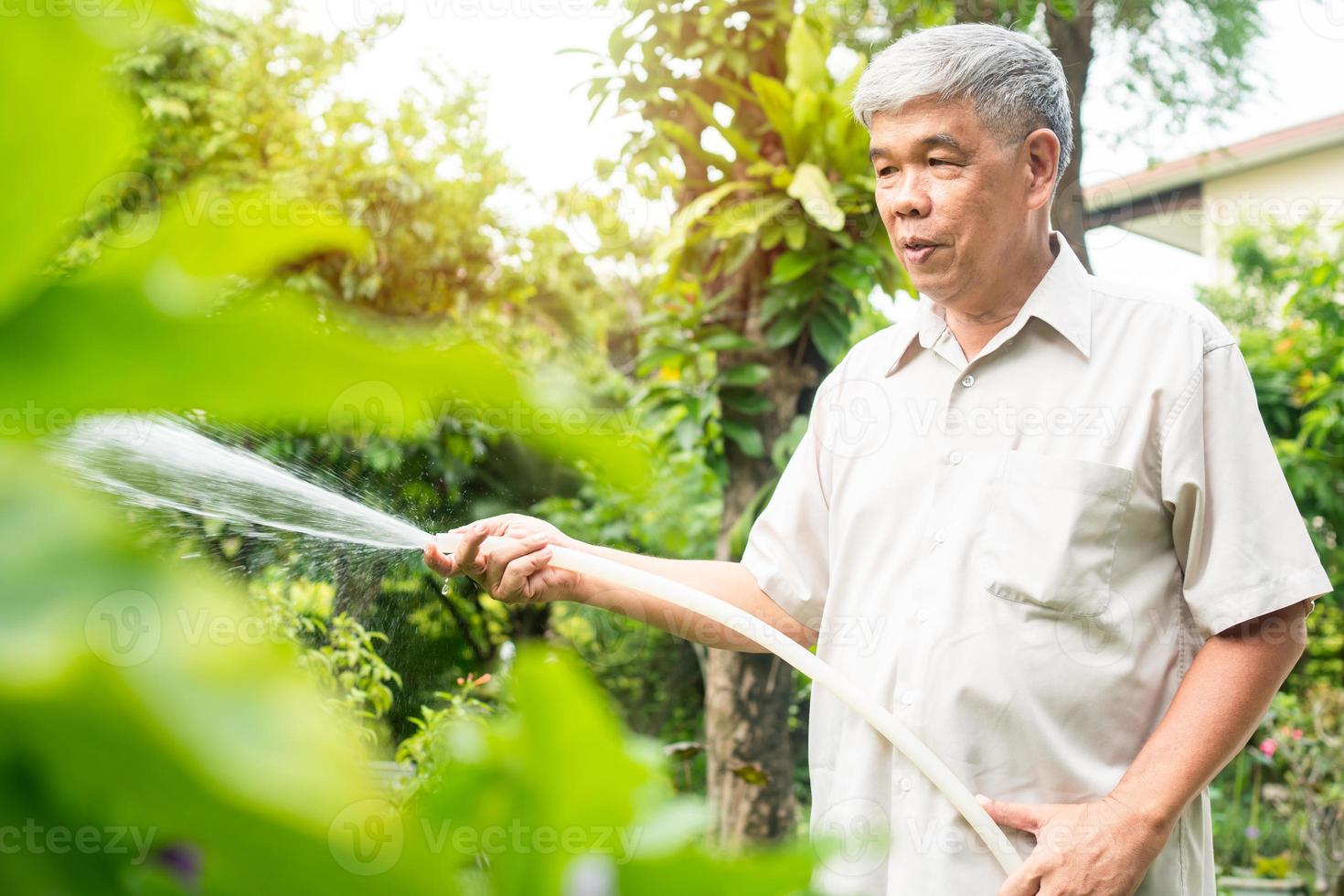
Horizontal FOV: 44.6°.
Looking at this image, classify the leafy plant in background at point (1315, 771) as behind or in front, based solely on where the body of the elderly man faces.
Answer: behind

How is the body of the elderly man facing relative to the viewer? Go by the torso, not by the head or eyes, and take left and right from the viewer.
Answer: facing the viewer and to the left of the viewer

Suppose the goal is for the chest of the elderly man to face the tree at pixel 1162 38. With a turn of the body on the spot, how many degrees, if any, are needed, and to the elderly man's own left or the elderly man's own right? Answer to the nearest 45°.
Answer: approximately 135° to the elderly man's own right

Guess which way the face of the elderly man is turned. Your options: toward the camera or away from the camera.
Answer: toward the camera

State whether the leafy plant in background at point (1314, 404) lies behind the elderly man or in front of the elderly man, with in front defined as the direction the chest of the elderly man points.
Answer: behind
